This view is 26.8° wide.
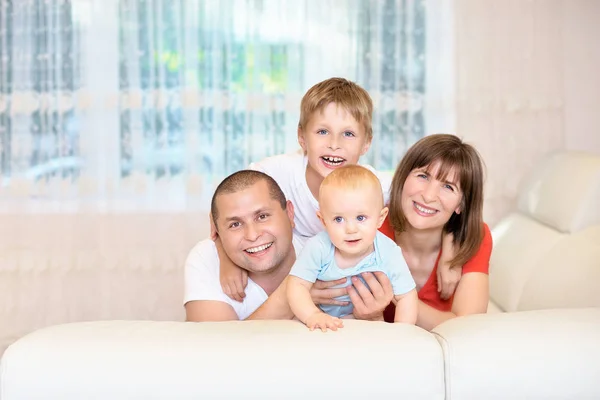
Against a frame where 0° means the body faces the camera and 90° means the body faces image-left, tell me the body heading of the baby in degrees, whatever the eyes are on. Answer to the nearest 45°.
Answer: approximately 0°

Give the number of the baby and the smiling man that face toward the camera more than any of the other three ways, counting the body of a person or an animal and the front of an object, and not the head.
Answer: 2
